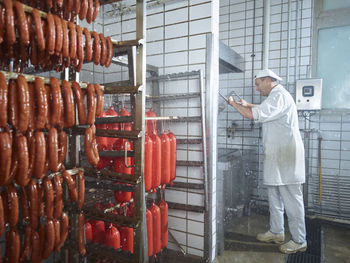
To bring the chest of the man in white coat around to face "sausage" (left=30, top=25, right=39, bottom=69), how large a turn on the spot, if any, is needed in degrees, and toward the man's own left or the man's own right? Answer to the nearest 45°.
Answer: approximately 45° to the man's own left

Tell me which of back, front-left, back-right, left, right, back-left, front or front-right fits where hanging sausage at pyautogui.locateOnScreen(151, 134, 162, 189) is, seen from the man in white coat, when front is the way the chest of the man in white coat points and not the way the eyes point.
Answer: front-left

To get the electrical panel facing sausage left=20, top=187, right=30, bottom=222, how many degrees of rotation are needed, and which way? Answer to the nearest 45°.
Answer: approximately 45° to its right

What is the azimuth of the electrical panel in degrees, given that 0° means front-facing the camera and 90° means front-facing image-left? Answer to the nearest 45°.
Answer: approximately 0°

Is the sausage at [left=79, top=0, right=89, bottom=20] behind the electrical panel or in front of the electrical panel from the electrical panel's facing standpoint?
in front

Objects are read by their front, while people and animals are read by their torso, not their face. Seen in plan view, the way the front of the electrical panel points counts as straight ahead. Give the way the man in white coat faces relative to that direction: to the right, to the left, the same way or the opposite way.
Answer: to the right

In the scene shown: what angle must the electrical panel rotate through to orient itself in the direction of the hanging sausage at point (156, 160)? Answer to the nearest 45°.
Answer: approximately 45° to its right

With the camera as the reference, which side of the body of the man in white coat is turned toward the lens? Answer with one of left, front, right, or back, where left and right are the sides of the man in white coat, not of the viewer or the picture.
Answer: left

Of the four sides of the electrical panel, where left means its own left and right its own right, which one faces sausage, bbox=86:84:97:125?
front

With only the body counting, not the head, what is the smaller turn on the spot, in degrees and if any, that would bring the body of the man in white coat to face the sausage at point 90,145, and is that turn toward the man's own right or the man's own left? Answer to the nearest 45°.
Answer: approximately 45° to the man's own left

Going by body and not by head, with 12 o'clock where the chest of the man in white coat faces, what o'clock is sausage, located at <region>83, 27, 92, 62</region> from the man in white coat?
The sausage is roughly at 10 o'clock from the man in white coat.

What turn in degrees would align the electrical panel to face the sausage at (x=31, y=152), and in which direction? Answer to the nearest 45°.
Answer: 0° — it already faces it

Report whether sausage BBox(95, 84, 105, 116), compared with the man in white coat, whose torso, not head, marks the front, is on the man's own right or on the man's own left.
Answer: on the man's own left

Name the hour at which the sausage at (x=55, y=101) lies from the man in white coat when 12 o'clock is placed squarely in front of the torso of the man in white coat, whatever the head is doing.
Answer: The sausage is roughly at 10 o'clock from the man in white coat.

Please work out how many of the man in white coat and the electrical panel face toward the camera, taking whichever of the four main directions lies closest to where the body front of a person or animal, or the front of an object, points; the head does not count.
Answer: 1

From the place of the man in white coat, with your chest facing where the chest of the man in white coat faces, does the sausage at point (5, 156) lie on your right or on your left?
on your left

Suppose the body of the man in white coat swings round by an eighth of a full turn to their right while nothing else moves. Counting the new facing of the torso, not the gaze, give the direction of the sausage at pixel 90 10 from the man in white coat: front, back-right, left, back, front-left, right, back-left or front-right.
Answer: left
